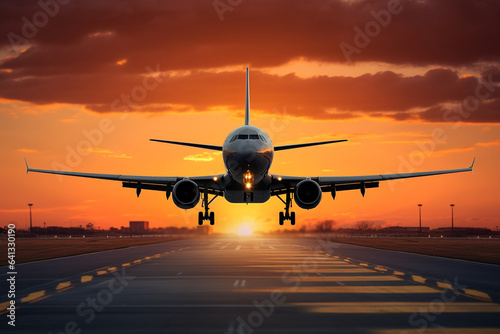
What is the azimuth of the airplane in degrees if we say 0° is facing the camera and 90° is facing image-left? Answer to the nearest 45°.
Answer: approximately 0°
